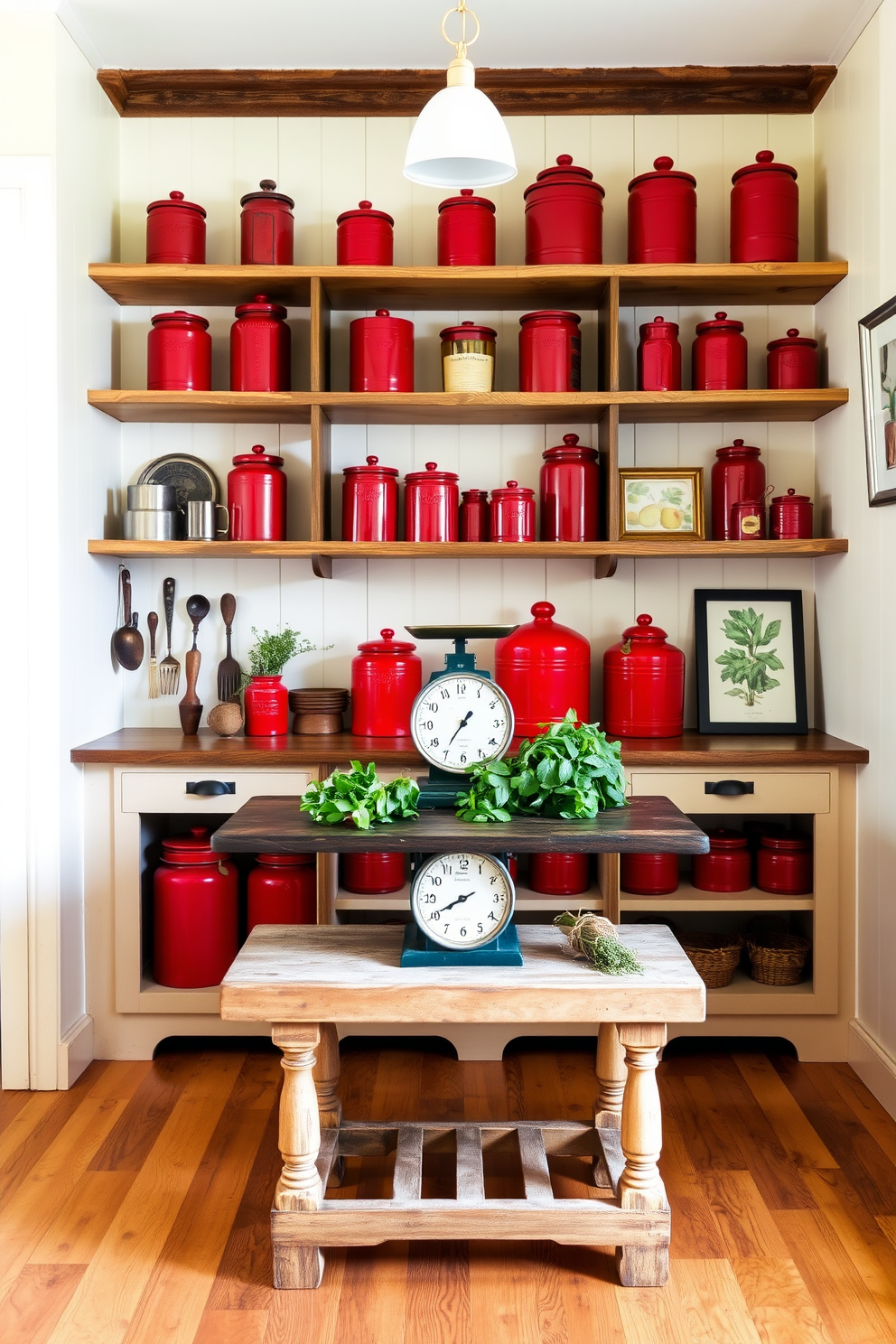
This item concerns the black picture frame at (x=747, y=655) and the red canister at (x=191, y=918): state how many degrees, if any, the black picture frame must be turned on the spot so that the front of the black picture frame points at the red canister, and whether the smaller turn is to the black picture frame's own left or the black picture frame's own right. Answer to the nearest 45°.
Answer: approximately 45° to the black picture frame's own right

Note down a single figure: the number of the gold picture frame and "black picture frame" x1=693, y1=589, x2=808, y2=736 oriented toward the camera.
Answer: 2

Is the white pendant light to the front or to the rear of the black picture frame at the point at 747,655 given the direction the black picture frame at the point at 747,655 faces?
to the front

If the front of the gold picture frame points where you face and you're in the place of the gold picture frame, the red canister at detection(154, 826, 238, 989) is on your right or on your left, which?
on your right

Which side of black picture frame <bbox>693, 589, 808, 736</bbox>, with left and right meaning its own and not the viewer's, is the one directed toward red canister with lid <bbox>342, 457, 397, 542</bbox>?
right

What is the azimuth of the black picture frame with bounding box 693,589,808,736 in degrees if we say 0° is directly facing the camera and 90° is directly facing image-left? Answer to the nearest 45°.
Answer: approximately 0°
